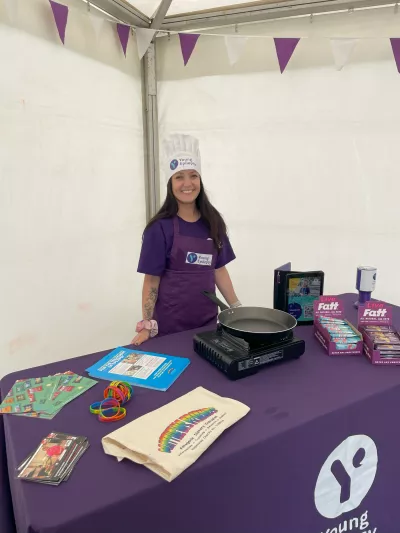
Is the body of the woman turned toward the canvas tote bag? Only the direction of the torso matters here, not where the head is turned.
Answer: yes

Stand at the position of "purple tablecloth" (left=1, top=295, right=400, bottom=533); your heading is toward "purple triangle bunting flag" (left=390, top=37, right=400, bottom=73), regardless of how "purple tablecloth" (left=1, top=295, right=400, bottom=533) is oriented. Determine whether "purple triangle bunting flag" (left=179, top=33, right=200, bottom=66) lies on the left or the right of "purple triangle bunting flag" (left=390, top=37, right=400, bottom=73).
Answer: left

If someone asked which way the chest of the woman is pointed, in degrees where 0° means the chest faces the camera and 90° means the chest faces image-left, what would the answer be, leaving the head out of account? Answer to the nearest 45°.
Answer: approximately 0°
